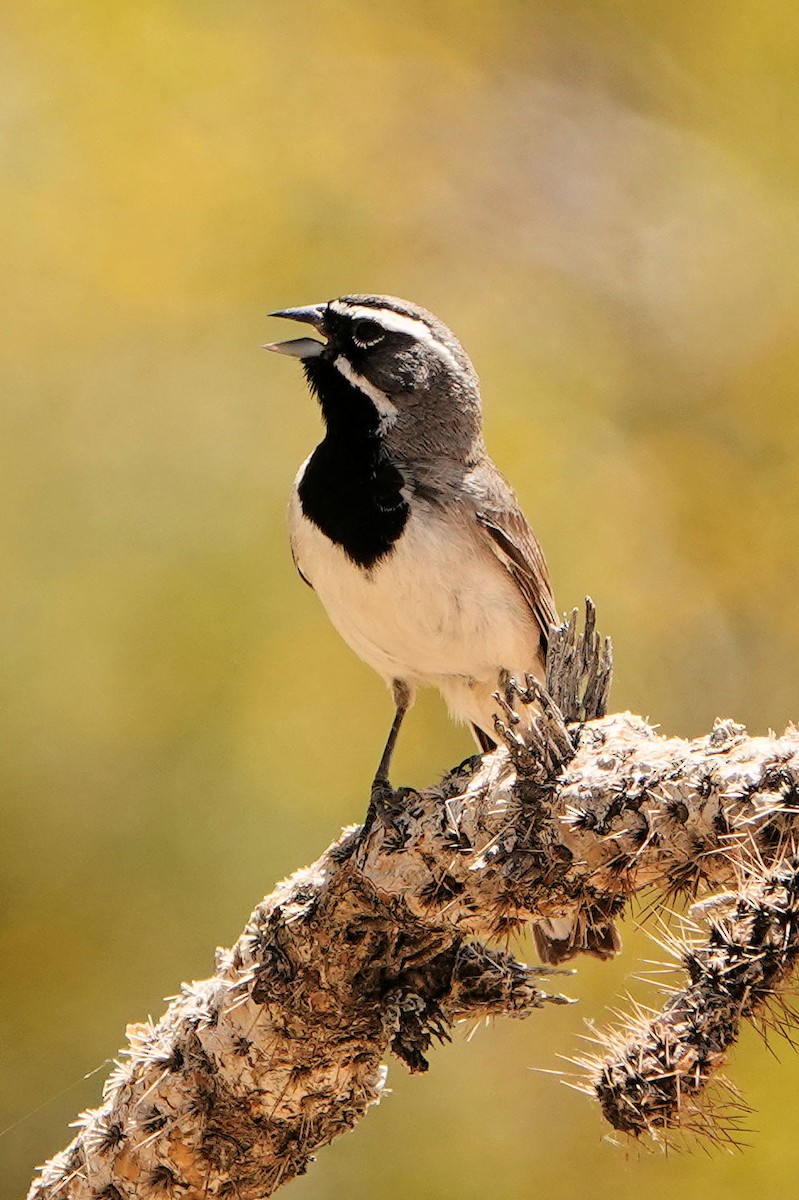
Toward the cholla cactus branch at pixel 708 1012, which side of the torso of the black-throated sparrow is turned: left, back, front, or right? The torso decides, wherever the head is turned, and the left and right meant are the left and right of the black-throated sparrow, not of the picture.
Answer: left

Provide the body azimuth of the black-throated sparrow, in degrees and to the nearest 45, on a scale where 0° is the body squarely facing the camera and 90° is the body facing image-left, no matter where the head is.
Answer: approximately 45°
